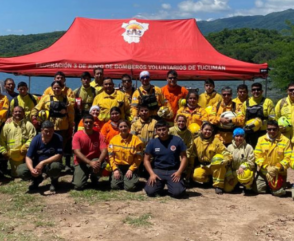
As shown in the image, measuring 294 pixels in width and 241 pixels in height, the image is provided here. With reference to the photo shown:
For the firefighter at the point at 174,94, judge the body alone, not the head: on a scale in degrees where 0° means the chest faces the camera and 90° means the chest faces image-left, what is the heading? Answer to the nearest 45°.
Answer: approximately 0°

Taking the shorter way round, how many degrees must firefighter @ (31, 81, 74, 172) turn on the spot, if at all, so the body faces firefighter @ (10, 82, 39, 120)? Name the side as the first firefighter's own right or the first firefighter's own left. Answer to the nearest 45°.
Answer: approximately 135° to the first firefighter's own right

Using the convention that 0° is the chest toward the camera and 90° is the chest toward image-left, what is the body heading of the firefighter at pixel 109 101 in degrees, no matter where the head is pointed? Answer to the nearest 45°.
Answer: approximately 0°

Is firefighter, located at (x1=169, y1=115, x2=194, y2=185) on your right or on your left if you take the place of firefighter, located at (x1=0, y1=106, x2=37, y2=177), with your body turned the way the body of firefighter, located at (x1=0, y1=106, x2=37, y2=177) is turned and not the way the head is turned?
on your left

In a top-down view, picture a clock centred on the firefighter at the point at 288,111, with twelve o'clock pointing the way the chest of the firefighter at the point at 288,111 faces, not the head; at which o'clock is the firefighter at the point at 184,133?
the firefighter at the point at 184,133 is roughly at 2 o'clock from the firefighter at the point at 288,111.

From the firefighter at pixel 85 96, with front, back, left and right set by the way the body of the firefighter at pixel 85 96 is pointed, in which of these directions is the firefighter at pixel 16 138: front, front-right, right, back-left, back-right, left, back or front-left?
front-right

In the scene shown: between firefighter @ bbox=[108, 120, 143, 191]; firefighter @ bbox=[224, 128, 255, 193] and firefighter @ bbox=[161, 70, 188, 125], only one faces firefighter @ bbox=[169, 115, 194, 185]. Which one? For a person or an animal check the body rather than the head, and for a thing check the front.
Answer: firefighter @ bbox=[161, 70, 188, 125]

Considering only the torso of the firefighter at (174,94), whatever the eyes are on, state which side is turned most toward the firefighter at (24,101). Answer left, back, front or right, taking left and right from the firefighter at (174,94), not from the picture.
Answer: right

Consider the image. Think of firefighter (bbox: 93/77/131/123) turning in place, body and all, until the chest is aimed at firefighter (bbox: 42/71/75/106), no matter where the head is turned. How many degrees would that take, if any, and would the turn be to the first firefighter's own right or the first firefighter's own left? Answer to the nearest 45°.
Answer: approximately 90° to the first firefighter's own right

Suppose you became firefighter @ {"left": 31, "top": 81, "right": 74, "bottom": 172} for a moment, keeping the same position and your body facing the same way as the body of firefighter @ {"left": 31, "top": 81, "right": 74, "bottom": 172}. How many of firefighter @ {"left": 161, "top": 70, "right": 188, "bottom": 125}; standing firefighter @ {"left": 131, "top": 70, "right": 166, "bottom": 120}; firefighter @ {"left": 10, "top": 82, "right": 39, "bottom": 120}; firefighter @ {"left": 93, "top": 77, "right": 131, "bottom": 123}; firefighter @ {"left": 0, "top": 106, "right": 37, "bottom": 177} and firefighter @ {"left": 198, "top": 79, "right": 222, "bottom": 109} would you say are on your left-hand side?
4

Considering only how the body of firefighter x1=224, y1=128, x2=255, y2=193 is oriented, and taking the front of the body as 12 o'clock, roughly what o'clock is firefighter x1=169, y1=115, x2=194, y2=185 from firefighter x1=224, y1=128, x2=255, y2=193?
firefighter x1=169, y1=115, x2=194, y2=185 is roughly at 3 o'clock from firefighter x1=224, y1=128, x2=255, y2=193.

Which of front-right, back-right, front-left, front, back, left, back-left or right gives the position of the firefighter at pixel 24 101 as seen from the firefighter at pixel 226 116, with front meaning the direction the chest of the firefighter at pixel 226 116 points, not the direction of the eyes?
right

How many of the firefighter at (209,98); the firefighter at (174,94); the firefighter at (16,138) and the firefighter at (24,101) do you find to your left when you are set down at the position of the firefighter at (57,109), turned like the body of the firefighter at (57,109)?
2
